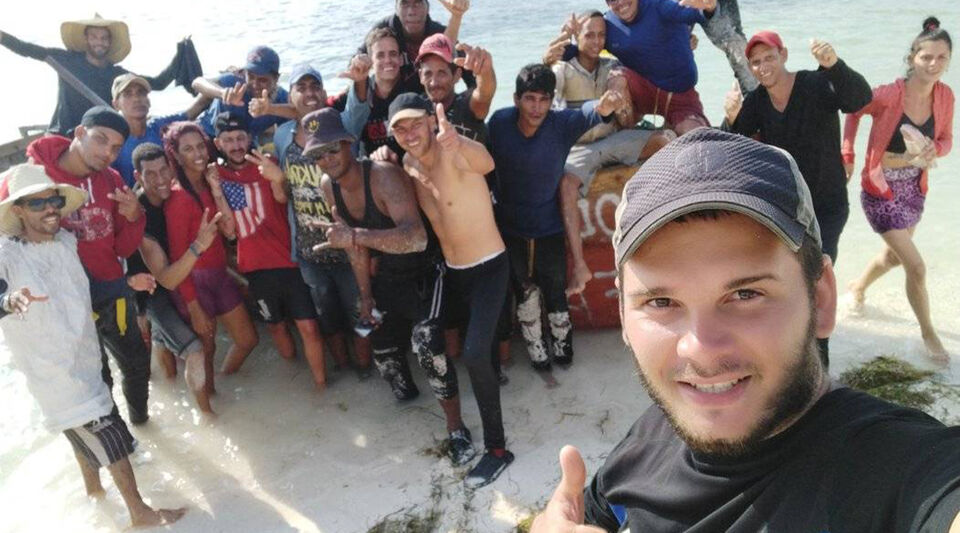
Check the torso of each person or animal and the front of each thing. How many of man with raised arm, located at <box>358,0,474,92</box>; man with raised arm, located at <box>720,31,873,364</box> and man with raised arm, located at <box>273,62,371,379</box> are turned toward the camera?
3

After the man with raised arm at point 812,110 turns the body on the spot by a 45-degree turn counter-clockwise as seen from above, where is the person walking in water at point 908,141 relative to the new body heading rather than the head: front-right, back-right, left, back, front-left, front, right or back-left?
left

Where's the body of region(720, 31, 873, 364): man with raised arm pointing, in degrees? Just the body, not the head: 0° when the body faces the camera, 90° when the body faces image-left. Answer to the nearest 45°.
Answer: approximately 0°

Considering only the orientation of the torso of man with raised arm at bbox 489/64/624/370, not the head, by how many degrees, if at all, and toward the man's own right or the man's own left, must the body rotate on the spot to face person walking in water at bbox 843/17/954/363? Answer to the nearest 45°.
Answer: approximately 90° to the man's own left

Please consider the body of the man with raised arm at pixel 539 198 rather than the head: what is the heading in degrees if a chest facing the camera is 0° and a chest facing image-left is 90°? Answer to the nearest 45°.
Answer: approximately 0°

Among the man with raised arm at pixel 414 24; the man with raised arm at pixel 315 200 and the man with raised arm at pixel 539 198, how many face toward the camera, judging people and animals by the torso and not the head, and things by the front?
3

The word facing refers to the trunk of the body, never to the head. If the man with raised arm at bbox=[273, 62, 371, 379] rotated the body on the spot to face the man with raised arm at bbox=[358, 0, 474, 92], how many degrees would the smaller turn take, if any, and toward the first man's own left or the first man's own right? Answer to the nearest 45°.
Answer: approximately 135° to the first man's own left
